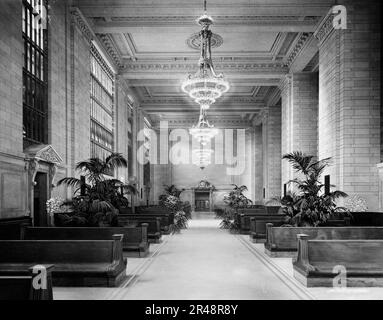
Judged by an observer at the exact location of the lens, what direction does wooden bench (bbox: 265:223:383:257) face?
facing the viewer
